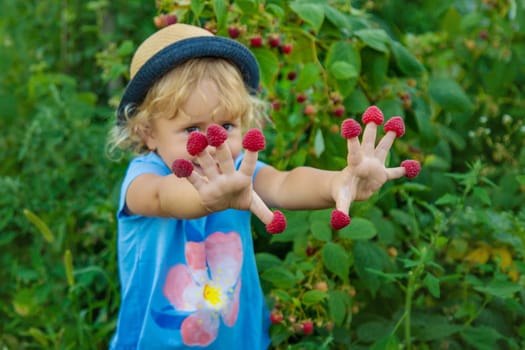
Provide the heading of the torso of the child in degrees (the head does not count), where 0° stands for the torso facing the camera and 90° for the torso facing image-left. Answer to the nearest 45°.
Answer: approximately 315°

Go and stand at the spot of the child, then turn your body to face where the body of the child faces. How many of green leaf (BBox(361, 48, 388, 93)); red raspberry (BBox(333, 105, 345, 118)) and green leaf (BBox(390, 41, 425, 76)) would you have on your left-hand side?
3

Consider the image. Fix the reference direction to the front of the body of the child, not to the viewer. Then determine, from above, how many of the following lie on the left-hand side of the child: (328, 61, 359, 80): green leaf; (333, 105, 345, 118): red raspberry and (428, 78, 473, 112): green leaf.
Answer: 3

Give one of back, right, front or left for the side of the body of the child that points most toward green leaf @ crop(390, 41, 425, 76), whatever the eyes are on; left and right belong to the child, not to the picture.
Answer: left
